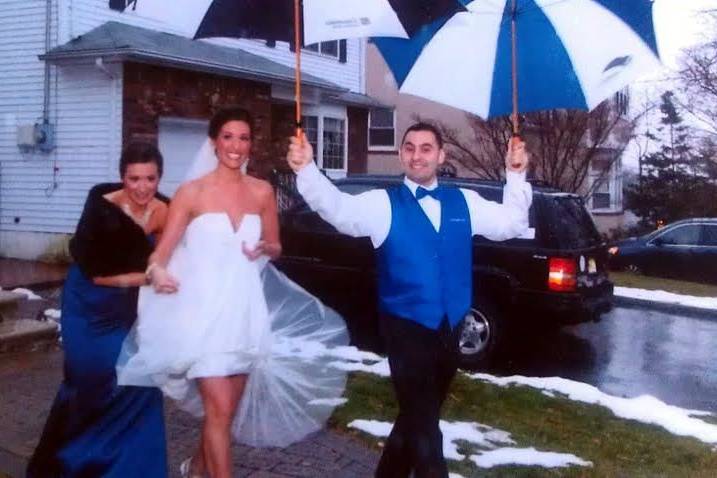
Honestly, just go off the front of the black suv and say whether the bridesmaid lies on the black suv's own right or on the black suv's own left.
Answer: on the black suv's own left

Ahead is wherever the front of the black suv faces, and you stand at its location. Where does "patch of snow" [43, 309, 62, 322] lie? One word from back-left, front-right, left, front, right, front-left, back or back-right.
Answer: front-left

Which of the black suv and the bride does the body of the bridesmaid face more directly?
the bride

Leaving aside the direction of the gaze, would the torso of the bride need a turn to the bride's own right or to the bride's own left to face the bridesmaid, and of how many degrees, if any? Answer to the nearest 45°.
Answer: approximately 135° to the bride's own right

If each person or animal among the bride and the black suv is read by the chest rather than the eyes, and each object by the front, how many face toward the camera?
1

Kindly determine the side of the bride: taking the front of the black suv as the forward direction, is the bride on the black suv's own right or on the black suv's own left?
on the black suv's own left

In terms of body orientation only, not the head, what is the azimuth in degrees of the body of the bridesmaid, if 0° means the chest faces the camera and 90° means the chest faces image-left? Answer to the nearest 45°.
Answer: approximately 315°

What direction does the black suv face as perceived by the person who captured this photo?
facing away from the viewer and to the left of the viewer

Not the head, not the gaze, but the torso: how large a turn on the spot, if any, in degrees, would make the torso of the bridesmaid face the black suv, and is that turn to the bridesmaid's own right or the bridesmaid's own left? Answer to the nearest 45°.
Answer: approximately 90° to the bridesmaid's own left
